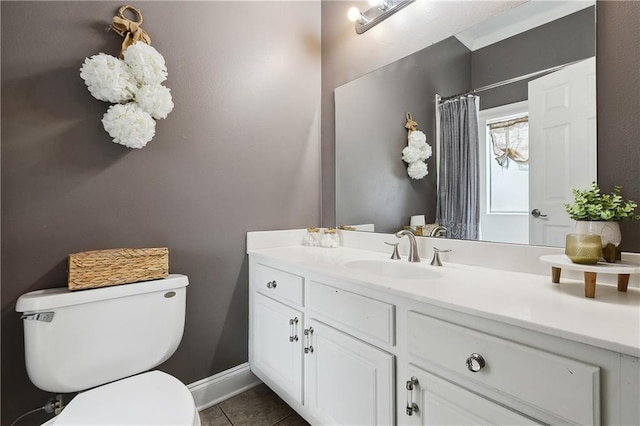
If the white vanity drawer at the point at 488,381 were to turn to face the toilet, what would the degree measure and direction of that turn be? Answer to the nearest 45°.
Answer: approximately 45° to its right

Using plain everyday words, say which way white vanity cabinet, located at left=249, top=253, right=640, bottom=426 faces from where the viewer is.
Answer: facing the viewer and to the left of the viewer

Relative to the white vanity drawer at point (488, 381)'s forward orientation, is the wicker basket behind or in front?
in front

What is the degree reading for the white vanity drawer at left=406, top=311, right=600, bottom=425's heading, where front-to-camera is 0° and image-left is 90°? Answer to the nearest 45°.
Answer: approximately 45°

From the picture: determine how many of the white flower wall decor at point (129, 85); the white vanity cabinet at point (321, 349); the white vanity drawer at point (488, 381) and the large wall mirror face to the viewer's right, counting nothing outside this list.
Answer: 0

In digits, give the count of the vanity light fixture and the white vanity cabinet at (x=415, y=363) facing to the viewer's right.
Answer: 0

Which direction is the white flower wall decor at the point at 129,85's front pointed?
toward the camera

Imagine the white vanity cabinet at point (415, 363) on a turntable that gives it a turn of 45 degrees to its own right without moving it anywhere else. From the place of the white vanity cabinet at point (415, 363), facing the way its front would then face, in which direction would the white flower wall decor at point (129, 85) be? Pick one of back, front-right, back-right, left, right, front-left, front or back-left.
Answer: front

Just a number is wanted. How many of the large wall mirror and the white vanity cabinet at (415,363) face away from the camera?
0
